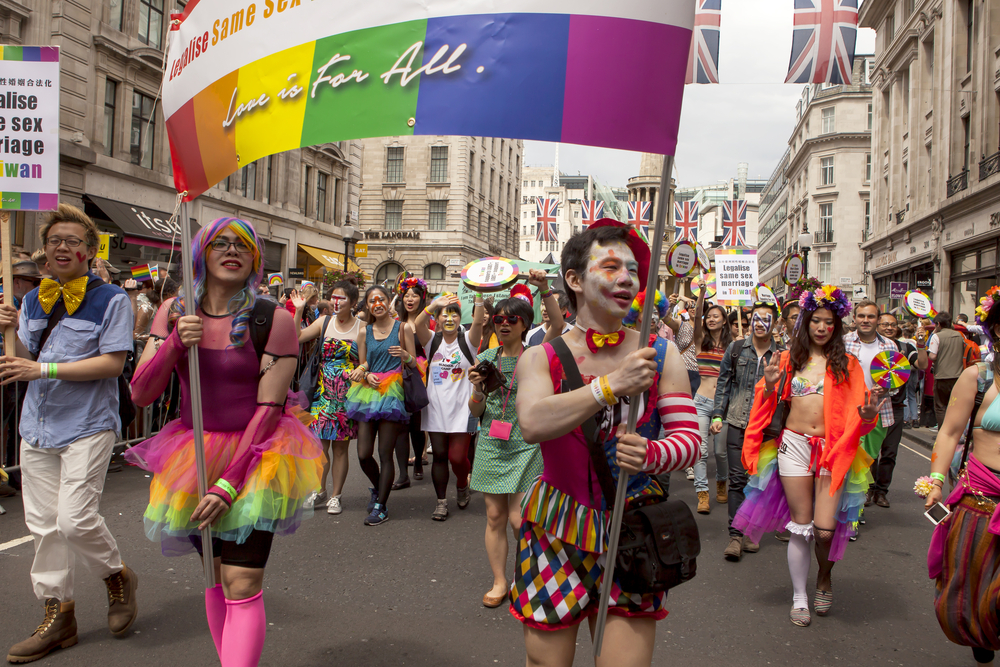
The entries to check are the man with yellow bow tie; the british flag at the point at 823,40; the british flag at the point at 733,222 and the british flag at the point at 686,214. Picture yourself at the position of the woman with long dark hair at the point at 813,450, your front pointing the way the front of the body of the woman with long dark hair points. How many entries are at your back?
3

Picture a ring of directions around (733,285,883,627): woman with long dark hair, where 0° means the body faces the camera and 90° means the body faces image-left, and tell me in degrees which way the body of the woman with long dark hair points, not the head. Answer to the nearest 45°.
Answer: approximately 0°

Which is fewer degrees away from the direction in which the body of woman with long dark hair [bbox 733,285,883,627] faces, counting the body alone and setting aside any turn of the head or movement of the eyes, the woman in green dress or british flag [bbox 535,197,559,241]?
the woman in green dress

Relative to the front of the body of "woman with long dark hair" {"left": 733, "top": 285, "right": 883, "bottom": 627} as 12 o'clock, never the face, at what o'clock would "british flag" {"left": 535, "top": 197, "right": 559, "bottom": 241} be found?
The british flag is roughly at 5 o'clock from the woman with long dark hair.

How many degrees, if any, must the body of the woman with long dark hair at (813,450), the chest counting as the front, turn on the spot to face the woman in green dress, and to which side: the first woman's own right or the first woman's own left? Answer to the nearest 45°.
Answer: approximately 90° to the first woman's own right

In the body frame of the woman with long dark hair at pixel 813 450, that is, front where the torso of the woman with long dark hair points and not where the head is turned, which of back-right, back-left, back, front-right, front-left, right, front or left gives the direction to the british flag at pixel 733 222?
back

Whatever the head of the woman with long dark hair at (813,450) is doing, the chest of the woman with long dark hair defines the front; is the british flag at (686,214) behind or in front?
behind

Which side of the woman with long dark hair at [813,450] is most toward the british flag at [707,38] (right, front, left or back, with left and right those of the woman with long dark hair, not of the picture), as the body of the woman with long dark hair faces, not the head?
back

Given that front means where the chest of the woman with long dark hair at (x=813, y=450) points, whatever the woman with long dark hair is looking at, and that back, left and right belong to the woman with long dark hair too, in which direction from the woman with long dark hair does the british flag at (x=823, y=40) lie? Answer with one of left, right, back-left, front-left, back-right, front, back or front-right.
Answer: back

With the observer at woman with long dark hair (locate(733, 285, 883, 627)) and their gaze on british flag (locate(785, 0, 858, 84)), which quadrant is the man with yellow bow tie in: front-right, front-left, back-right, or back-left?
back-left
